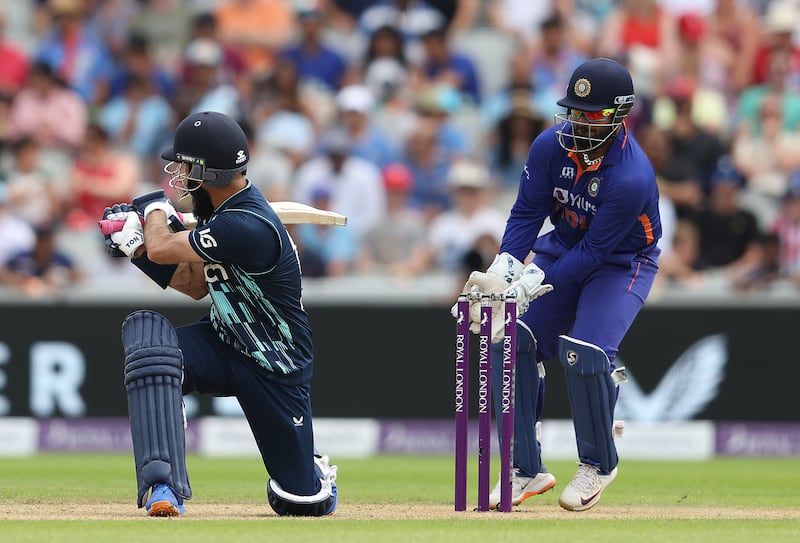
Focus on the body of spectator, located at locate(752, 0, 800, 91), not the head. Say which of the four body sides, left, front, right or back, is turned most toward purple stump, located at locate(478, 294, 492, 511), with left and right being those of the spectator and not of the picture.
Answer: front

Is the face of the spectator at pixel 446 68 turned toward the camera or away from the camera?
toward the camera

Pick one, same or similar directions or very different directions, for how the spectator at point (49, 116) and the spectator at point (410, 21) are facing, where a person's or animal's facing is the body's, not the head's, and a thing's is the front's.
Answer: same or similar directions

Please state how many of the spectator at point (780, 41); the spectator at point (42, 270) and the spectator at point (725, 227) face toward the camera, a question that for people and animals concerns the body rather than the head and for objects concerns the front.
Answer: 3

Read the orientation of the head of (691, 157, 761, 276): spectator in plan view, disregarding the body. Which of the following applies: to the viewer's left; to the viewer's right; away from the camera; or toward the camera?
toward the camera

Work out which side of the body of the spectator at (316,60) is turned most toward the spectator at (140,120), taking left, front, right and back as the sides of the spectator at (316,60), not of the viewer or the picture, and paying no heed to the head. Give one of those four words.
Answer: right

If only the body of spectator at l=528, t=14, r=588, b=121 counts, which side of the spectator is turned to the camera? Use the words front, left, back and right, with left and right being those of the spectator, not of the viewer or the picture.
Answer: front

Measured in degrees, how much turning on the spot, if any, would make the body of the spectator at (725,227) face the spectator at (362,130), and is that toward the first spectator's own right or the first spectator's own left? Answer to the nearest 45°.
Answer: approximately 90° to the first spectator's own right

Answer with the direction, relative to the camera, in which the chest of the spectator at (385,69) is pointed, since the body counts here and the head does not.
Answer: toward the camera

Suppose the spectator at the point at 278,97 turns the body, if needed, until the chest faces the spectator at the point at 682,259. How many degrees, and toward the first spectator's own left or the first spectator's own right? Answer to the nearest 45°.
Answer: approximately 45° to the first spectator's own left

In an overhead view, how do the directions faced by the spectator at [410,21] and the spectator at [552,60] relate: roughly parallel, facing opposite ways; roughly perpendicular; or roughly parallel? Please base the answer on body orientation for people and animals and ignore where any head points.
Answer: roughly parallel

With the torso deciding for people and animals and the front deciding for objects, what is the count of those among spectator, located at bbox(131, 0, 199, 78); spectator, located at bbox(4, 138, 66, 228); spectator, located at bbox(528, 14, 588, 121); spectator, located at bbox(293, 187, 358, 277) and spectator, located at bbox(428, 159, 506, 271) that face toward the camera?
5

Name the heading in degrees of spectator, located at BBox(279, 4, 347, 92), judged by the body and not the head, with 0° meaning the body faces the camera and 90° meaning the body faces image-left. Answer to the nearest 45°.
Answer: approximately 0°

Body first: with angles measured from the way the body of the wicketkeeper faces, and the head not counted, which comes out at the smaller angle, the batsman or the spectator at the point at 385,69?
the batsman

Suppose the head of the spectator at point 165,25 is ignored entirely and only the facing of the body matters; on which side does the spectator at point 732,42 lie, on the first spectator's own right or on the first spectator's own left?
on the first spectator's own left
